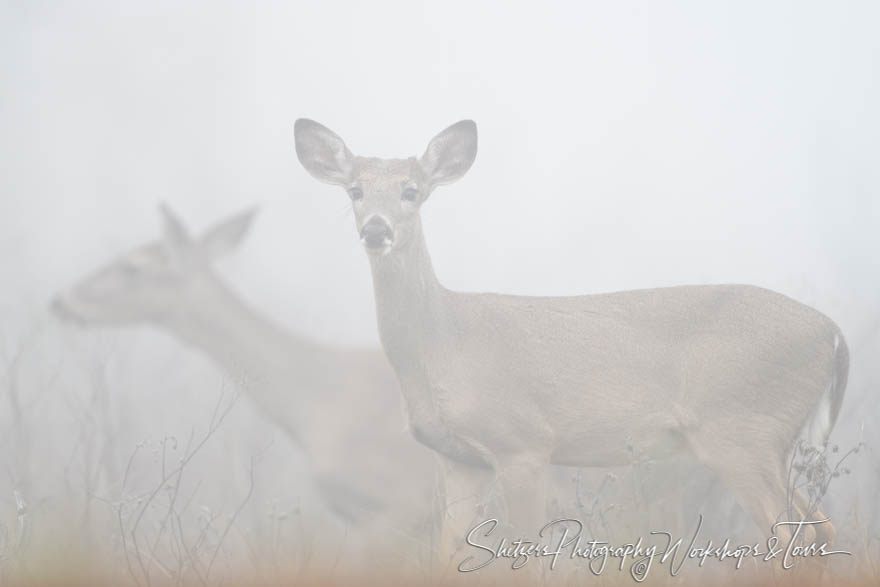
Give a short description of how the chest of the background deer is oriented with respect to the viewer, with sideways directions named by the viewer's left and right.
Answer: facing to the left of the viewer

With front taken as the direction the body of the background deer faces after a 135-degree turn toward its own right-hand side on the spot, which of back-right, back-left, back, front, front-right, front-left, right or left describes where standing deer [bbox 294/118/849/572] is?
right

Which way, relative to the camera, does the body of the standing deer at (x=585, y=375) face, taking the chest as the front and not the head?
to the viewer's left
